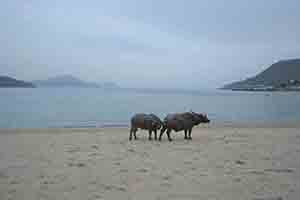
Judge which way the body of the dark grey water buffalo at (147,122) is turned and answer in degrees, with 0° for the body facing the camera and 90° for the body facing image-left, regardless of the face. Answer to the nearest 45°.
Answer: approximately 270°

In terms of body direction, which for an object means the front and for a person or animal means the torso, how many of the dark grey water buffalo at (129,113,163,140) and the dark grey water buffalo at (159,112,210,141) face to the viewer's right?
2

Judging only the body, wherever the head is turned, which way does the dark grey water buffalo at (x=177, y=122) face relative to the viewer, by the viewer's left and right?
facing to the right of the viewer

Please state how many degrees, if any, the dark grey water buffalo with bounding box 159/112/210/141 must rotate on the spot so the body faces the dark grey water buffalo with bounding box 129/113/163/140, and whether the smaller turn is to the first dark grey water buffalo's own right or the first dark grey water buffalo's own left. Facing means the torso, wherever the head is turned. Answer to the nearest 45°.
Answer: approximately 180°

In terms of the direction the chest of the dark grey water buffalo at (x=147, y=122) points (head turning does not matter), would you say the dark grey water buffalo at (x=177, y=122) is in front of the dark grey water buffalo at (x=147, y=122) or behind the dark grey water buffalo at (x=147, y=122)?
in front
